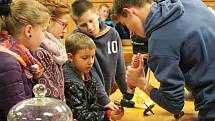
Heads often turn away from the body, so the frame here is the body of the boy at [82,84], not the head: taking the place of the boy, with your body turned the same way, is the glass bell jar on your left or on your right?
on your right

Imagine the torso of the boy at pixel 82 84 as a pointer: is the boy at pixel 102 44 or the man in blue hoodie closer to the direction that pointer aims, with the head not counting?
the man in blue hoodie

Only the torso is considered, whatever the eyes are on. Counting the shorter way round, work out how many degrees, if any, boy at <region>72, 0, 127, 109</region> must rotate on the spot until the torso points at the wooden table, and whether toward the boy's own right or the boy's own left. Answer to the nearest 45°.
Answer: approximately 45° to the boy's own left

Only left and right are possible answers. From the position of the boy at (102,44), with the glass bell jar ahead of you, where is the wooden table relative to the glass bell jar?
left

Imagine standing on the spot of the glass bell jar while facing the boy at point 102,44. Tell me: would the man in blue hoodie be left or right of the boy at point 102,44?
right

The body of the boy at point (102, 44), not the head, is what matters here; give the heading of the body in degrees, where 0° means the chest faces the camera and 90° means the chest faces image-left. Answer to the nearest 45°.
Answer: approximately 0°

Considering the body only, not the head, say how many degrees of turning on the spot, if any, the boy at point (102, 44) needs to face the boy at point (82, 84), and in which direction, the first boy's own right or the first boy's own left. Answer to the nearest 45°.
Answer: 0° — they already face them

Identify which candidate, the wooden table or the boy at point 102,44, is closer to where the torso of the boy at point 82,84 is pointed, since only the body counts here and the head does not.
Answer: the wooden table

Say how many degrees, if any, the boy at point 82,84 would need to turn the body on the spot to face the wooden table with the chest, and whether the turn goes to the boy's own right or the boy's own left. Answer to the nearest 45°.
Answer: approximately 45° to the boy's own left
